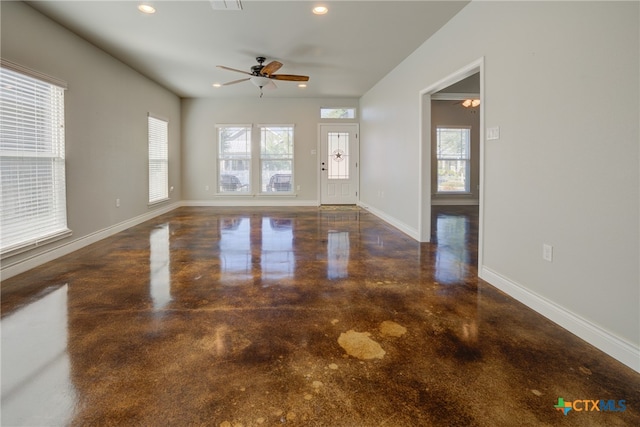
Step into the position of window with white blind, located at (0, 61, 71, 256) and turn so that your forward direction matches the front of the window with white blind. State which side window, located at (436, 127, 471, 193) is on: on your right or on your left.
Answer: on your left

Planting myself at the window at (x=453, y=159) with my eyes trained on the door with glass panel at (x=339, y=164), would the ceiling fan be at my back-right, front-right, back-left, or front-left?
front-left

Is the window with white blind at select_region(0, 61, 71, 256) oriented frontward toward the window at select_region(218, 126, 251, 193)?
no

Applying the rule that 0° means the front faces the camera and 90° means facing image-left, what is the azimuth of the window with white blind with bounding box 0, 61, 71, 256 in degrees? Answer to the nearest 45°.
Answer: approximately 315°

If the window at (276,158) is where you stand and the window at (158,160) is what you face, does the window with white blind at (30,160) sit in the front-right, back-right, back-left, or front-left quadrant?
front-left

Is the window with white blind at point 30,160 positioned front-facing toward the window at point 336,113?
no

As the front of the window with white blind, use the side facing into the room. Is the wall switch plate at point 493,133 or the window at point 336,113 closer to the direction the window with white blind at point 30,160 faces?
the wall switch plate

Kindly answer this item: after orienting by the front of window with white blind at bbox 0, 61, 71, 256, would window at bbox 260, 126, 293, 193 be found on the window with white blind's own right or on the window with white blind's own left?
on the window with white blind's own left
